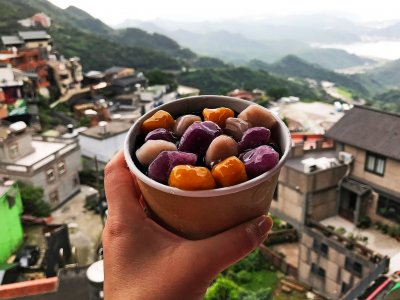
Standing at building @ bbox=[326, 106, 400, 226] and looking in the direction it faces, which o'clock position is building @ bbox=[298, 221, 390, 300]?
building @ bbox=[298, 221, 390, 300] is roughly at 11 o'clock from building @ bbox=[326, 106, 400, 226].

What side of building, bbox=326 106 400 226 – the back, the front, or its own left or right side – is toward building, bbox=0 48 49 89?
right

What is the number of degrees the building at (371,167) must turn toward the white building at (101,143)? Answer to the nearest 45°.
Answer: approximately 45° to its right

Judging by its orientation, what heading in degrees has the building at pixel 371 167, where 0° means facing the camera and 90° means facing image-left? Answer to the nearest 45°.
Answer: approximately 45°

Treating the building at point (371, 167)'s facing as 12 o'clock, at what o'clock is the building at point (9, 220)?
the building at point (9, 220) is roughly at 1 o'clock from the building at point (371, 167).

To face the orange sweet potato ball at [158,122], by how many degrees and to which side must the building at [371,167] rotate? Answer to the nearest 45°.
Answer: approximately 45° to its left

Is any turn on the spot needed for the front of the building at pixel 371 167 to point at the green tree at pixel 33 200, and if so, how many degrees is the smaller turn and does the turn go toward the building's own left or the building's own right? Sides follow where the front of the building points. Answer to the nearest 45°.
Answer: approximately 45° to the building's own right

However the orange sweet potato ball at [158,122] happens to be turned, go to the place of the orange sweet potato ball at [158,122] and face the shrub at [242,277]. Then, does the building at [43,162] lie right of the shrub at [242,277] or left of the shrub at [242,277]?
left

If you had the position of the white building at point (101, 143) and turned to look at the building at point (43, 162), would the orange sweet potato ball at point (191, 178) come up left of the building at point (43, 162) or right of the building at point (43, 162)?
left

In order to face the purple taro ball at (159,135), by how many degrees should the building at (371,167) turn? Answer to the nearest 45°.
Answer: approximately 45° to its left
